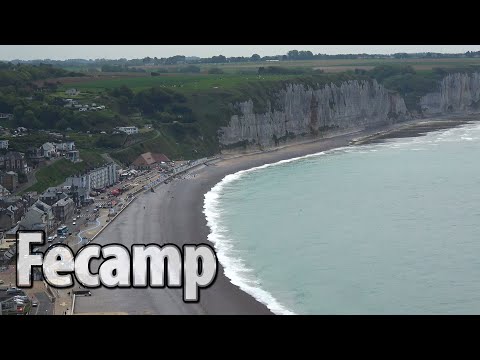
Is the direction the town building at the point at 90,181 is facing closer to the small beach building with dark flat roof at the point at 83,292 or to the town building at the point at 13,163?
the small beach building with dark flat roof

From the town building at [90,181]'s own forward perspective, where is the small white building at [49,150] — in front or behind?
behind

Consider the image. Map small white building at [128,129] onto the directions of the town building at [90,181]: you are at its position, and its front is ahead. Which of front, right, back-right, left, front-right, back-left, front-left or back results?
back-left

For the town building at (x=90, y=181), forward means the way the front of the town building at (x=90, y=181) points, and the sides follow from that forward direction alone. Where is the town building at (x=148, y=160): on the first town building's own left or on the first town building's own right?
on the first town building's own left

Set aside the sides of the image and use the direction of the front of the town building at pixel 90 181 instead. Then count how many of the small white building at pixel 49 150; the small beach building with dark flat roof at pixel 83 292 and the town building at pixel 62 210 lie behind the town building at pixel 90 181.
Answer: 1

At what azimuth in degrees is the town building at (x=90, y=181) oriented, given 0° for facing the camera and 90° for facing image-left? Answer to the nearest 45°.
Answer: approximately 315°

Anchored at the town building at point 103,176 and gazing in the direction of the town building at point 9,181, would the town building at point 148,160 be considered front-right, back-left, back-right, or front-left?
back-right

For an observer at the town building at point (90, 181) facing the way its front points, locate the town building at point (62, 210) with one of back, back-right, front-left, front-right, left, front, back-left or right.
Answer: front-right
